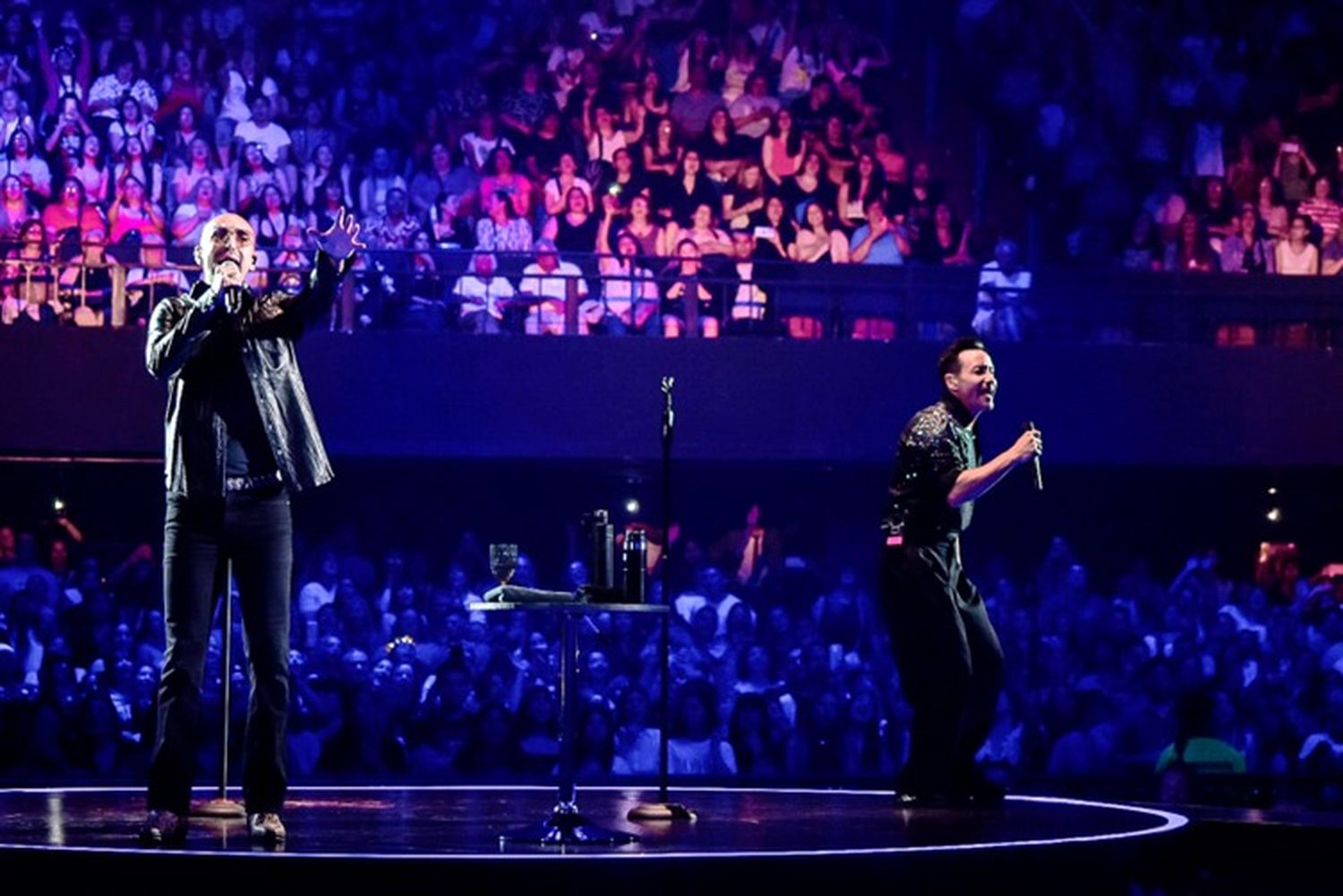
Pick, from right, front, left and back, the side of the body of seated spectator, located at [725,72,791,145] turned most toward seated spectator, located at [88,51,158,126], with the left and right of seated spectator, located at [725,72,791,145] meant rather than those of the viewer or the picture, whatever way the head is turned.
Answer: right

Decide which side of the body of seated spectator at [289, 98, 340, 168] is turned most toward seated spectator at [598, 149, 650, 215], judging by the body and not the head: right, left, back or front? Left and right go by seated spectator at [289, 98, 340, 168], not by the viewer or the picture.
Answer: left

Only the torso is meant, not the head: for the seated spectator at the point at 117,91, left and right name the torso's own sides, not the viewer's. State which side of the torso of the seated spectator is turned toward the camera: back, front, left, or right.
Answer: front

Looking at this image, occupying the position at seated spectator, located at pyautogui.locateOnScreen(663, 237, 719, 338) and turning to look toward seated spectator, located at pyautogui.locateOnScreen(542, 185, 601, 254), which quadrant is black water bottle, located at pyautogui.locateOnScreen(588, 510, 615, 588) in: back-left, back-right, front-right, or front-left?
back-left

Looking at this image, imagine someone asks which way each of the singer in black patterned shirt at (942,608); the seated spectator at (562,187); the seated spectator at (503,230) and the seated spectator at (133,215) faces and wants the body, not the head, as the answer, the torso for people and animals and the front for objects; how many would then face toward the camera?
3

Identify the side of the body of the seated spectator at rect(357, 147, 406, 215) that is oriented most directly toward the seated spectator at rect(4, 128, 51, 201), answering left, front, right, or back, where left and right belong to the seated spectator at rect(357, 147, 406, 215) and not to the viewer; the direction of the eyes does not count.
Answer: right

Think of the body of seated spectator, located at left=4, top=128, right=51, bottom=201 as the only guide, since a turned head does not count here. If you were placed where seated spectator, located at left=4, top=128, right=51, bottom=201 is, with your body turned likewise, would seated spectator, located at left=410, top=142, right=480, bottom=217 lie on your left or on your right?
on your left

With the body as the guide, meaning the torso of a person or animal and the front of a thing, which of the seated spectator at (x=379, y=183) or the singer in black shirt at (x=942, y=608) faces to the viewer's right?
the singer in black shirt

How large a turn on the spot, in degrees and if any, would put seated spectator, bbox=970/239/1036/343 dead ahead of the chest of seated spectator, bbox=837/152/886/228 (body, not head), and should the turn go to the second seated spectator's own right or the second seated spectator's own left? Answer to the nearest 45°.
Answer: approximately 90° to the second seated spectator's own left

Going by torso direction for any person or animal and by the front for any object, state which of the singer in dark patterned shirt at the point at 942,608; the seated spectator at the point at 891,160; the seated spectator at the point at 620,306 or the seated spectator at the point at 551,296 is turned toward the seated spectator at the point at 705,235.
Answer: the seated spectator at the point at 891,160

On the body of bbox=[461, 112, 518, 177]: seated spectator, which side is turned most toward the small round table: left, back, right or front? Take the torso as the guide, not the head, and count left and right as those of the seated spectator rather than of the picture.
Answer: front

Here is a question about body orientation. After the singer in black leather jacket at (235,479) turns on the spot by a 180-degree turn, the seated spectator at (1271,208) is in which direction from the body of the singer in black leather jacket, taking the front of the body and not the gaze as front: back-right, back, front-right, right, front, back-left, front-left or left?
front-right
